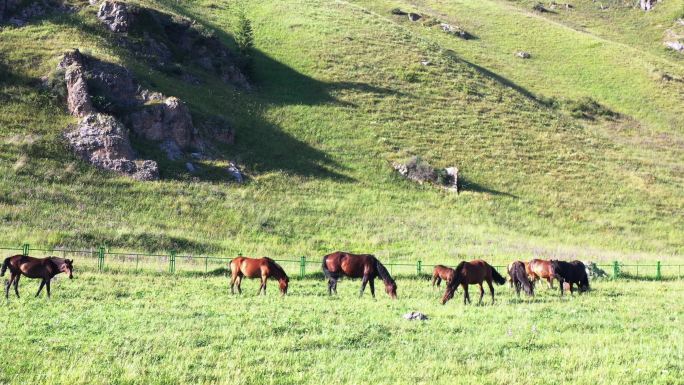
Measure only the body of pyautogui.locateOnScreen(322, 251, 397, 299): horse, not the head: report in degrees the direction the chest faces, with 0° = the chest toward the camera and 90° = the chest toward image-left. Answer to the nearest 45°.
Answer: approximately 270°

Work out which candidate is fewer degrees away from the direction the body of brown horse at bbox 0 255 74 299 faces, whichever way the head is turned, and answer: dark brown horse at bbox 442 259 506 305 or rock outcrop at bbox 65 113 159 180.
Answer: the dark brown horse

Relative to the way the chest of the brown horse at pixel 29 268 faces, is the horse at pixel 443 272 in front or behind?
in front

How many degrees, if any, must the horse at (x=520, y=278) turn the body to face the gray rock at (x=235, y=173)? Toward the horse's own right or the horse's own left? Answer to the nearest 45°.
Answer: approximately 180°

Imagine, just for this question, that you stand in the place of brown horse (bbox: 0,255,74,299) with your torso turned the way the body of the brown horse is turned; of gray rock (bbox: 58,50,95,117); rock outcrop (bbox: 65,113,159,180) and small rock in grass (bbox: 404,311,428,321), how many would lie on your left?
2

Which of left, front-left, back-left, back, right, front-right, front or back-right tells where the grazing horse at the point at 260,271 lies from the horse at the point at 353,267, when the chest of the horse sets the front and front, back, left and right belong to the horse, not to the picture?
back

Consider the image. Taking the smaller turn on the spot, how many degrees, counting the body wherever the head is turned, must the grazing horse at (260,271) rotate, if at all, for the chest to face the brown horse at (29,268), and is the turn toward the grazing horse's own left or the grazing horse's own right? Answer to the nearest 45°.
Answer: approximately 180°

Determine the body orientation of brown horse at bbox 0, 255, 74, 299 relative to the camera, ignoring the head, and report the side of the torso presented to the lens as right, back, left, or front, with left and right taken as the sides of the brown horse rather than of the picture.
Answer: right

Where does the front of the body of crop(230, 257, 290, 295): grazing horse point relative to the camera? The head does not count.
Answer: to the viewer's right

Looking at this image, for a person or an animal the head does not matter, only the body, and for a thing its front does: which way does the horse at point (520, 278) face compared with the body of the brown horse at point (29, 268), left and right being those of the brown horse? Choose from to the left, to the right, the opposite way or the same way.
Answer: to the right

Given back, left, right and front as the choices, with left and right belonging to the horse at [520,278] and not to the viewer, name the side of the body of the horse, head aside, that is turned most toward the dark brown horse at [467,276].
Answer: right

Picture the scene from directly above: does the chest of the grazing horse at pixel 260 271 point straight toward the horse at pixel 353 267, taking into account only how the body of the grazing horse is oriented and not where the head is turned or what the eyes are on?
yes
